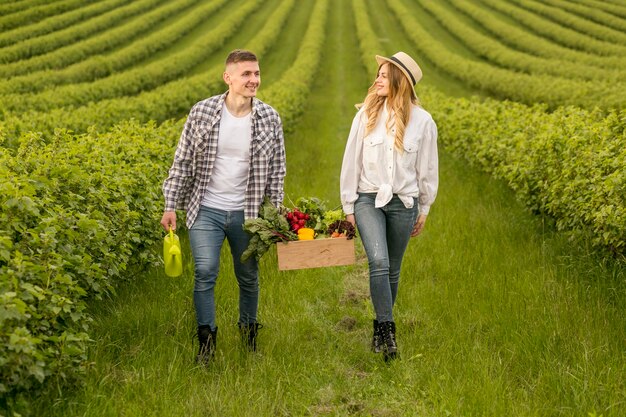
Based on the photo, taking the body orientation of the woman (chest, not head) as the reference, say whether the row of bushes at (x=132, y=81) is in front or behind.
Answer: behind

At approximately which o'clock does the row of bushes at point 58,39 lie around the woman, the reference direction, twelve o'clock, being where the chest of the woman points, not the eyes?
The row of bushes is roughly at 5 o'clock from the woman.

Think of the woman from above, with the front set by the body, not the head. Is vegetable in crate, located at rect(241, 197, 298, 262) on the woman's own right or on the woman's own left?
on the woman's own right

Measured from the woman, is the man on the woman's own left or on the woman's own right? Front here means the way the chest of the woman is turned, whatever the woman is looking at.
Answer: on the woman's own right

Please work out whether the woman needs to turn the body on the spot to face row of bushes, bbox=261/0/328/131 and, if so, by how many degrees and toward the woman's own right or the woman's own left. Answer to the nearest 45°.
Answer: approximately 180°

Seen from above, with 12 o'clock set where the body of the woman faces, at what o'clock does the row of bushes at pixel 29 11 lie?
The row of bushes is roughly at 5 o'clock from the woman.

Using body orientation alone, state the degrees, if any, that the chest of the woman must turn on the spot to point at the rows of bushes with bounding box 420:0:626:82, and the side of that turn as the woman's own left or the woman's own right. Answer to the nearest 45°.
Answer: approximately 180°

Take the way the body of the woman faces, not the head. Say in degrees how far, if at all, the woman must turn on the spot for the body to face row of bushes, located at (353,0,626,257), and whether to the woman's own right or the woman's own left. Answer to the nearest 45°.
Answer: approximately 135° to the woman's own left

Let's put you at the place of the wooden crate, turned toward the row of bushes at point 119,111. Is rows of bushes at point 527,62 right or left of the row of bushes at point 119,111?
right

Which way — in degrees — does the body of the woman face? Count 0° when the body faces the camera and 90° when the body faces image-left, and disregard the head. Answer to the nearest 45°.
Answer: approximately 0°

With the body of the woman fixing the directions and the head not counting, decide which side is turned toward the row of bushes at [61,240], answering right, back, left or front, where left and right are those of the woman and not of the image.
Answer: right

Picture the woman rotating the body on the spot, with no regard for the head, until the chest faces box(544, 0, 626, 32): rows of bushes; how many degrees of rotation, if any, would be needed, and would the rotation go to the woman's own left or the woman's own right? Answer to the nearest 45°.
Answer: approximately 180°

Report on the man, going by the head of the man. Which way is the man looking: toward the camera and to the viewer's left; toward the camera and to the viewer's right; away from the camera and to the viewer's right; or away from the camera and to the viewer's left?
toward the camera and to the viewer's right
